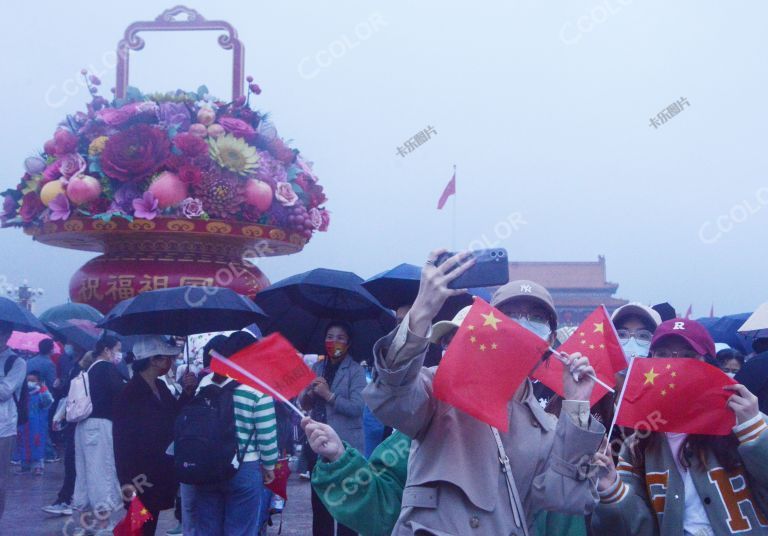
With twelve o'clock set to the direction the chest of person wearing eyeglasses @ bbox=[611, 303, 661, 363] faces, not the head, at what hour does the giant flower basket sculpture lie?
The giant flower basket sculpture is roughly at 4 o'clock from the person wearing eyeglasses.

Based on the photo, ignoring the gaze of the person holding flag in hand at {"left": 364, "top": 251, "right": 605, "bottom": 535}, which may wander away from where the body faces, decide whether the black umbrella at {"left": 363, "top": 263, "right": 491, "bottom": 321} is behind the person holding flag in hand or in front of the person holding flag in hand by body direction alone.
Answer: behind

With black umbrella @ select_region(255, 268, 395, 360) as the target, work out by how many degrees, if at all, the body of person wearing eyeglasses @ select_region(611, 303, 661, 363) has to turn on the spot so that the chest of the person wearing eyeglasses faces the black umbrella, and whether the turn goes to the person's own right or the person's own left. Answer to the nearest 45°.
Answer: approximately 135° to the person's own right

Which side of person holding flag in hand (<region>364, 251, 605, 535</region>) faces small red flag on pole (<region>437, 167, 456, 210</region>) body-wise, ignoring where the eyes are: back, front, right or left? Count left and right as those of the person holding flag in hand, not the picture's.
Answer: back

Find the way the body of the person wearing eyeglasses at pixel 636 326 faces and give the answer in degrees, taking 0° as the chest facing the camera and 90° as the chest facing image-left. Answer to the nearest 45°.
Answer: approximately 0°

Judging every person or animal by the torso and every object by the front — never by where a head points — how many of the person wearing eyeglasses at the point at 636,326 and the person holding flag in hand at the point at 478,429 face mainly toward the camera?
2

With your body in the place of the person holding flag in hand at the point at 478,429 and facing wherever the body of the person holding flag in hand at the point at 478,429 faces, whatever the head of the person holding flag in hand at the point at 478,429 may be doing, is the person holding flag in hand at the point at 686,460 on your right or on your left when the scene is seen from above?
on your left

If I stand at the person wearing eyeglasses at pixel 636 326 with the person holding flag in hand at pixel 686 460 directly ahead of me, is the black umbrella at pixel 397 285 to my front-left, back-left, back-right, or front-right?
back-right

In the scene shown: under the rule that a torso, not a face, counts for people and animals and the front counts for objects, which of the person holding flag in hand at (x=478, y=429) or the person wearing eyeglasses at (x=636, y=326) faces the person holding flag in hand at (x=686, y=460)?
the person wearing eyeglasses

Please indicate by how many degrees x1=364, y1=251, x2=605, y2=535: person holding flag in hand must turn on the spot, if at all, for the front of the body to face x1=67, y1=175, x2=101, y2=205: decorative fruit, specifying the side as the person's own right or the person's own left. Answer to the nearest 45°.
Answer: approximately 135° to the person's own right

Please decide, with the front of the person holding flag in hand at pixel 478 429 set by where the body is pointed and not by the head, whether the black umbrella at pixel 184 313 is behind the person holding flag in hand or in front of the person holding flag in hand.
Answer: behind
